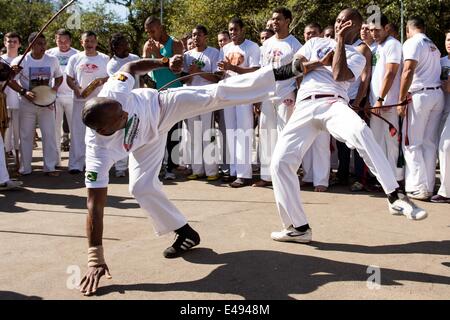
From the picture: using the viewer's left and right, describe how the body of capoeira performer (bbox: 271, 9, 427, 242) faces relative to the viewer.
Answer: facing the viewer and to the left of the viewer
